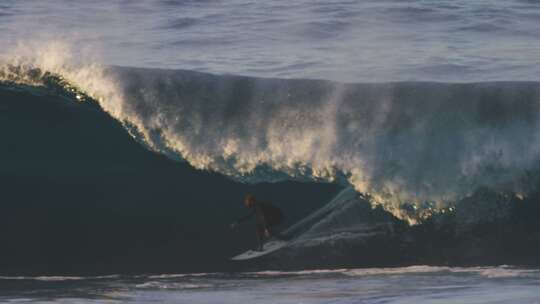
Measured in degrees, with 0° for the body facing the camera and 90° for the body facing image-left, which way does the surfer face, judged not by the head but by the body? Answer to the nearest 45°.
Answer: approximately 90°
